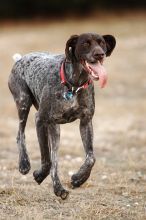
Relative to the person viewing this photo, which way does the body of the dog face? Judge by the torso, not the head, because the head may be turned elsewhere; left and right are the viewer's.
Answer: facing the viewer and to the right of the viewer
